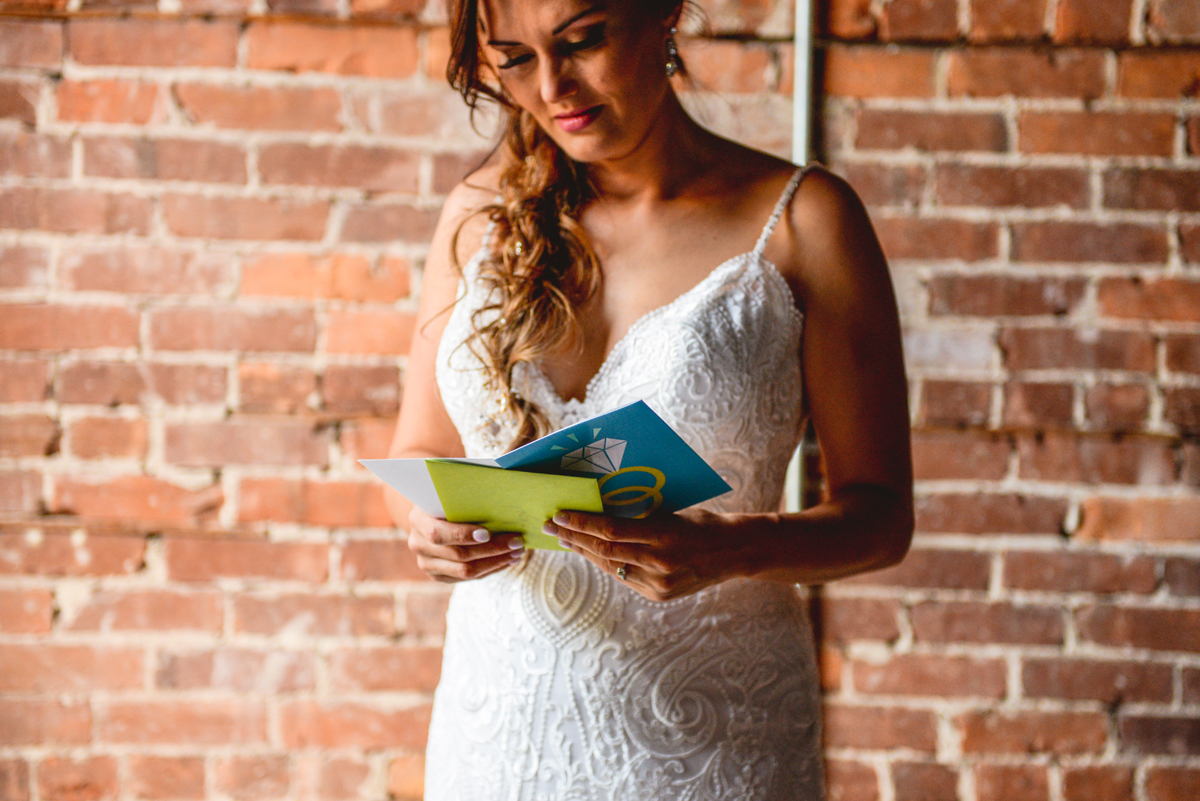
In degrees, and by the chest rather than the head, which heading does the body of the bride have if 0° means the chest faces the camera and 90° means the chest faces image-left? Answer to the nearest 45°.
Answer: approximately 45°

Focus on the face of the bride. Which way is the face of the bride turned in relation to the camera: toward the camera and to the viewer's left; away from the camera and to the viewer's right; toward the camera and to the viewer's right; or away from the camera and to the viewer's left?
toward the camera and to the viewer's left
